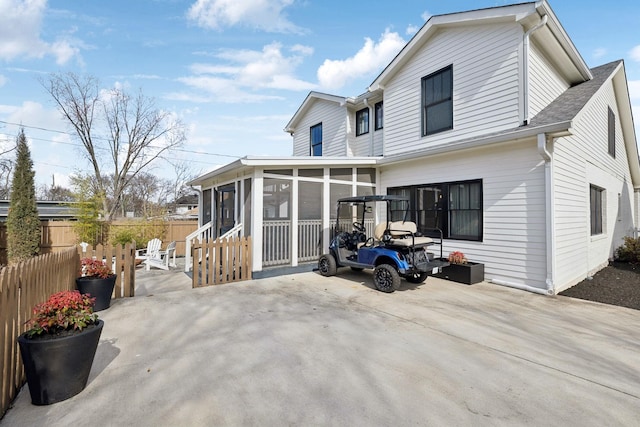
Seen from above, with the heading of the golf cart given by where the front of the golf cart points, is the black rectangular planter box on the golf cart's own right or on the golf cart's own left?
on the golf cart's own right

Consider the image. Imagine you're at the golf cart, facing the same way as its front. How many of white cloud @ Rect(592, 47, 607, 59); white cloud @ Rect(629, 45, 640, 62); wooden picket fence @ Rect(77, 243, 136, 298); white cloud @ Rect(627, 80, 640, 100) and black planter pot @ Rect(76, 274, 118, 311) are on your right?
3

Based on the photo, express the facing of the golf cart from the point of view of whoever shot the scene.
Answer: facing away from the viewer and to the left of the viewer

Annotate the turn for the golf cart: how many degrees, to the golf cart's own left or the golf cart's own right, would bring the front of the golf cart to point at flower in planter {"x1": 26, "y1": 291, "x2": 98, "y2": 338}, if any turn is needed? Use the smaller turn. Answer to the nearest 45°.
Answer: approximately 90° to the golf cart's own left

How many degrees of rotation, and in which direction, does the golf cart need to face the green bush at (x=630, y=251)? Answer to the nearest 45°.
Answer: approximately 90° to its right

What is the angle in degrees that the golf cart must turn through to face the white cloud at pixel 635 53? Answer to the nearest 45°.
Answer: approximately 90° to its right

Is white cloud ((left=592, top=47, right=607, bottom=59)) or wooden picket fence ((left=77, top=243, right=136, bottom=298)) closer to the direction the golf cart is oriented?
the wooden picket fence
